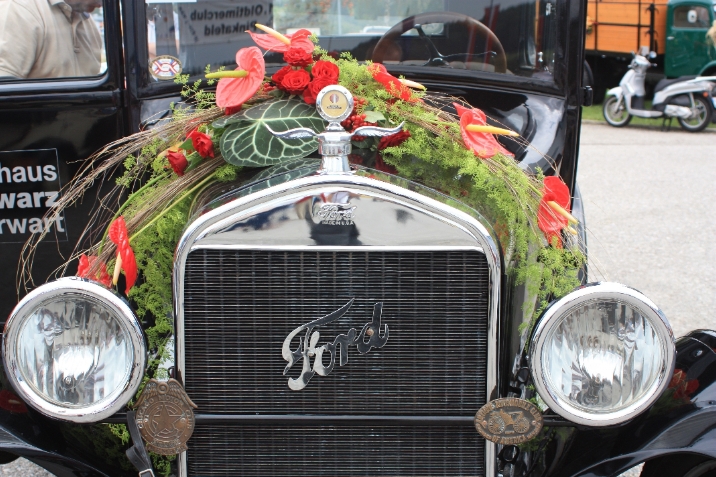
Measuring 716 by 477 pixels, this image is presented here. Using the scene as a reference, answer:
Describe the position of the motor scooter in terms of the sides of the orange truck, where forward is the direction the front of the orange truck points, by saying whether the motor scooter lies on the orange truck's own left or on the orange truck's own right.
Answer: on the orange truck's own right

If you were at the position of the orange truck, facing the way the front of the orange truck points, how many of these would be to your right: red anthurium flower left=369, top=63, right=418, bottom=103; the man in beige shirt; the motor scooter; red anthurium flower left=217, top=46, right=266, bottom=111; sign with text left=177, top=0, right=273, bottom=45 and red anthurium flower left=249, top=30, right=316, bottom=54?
6

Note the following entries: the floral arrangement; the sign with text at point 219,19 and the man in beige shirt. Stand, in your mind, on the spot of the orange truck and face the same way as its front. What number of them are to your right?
3

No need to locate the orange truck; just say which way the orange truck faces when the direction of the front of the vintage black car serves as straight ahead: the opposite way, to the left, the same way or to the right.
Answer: to the left

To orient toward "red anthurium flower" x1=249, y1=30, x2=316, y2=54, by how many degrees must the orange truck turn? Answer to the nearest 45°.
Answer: approximately 90° to its right

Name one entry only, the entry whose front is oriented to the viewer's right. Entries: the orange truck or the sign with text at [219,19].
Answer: the orange truck

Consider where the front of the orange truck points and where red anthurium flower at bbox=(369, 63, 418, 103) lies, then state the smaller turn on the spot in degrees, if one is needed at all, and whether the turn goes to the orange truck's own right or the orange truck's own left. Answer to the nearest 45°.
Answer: approximately 90° to the orange truck's own right

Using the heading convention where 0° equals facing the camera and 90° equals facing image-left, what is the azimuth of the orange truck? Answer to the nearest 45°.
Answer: approximately 270°

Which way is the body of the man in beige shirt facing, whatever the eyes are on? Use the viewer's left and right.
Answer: facing the viewer and to the right of the viewer

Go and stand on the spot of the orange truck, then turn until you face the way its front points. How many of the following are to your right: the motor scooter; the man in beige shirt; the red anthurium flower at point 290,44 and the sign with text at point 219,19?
4

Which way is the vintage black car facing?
toward the camera

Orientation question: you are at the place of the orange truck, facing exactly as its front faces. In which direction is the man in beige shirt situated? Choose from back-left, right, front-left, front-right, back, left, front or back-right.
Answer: right
